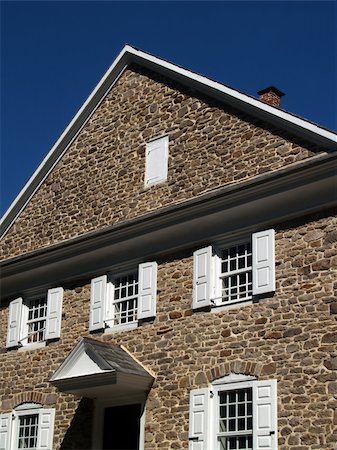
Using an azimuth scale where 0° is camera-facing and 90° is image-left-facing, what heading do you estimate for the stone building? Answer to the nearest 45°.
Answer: approximately 45°
